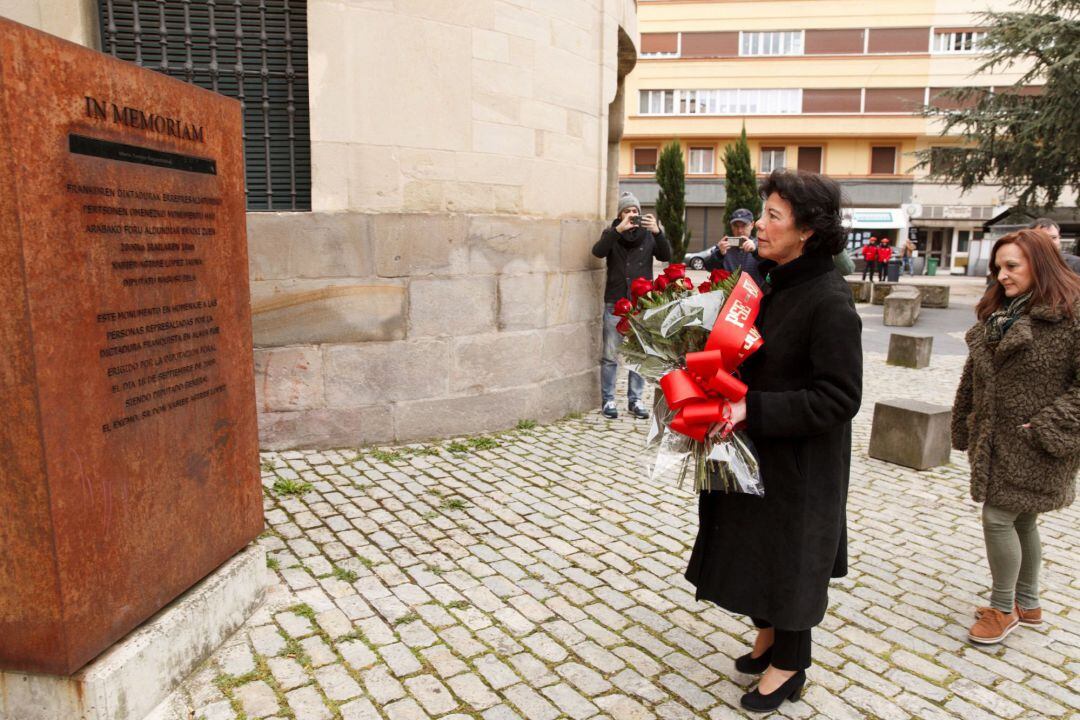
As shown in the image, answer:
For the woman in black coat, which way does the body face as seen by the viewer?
to the viewer's left

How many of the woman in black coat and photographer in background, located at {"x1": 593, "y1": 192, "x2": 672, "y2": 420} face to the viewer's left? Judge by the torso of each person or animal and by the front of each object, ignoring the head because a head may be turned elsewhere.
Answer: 1

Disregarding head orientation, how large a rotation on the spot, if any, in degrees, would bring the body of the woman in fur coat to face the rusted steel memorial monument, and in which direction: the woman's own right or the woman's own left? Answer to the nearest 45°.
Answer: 0° — they already face it

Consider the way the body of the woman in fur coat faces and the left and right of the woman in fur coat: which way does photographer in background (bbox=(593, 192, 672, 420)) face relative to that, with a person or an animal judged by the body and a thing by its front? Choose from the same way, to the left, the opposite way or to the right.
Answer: to the left

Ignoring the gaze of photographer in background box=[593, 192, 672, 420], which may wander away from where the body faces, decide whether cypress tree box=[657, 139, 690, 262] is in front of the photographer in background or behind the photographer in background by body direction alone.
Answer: behind

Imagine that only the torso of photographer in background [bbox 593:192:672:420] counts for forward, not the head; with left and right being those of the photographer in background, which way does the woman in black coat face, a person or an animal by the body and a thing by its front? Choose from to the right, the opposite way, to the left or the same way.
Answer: to the right

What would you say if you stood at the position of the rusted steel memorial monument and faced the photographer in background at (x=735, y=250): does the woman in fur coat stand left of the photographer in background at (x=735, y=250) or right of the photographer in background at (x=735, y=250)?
right

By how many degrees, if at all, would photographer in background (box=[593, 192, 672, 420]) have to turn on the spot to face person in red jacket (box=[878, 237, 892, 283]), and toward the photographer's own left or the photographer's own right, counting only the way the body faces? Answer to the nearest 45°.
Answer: approximately 180°

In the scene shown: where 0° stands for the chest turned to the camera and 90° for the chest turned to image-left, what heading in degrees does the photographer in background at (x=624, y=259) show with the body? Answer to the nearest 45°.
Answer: approximately 0°

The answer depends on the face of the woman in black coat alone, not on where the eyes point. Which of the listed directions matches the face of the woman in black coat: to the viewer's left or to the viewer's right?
to the viewer's left

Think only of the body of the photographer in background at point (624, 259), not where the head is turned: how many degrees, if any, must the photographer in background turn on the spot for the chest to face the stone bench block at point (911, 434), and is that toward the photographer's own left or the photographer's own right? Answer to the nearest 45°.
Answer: approximately 45° to the photographer's own left
